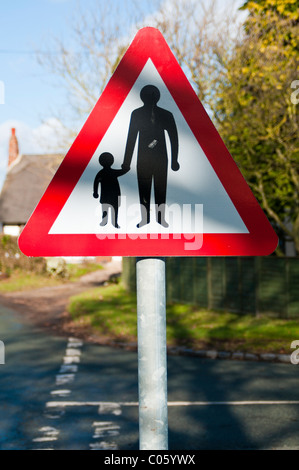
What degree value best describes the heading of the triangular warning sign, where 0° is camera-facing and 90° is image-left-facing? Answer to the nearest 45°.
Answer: approximately 0°

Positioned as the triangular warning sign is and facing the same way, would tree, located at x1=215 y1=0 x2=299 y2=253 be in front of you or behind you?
behind

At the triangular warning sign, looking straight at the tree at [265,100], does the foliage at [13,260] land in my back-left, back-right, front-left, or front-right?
front-left

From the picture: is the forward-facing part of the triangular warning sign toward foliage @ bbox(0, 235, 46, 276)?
no

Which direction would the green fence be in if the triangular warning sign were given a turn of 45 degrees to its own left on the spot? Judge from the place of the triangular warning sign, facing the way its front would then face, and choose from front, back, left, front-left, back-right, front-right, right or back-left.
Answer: back-left
